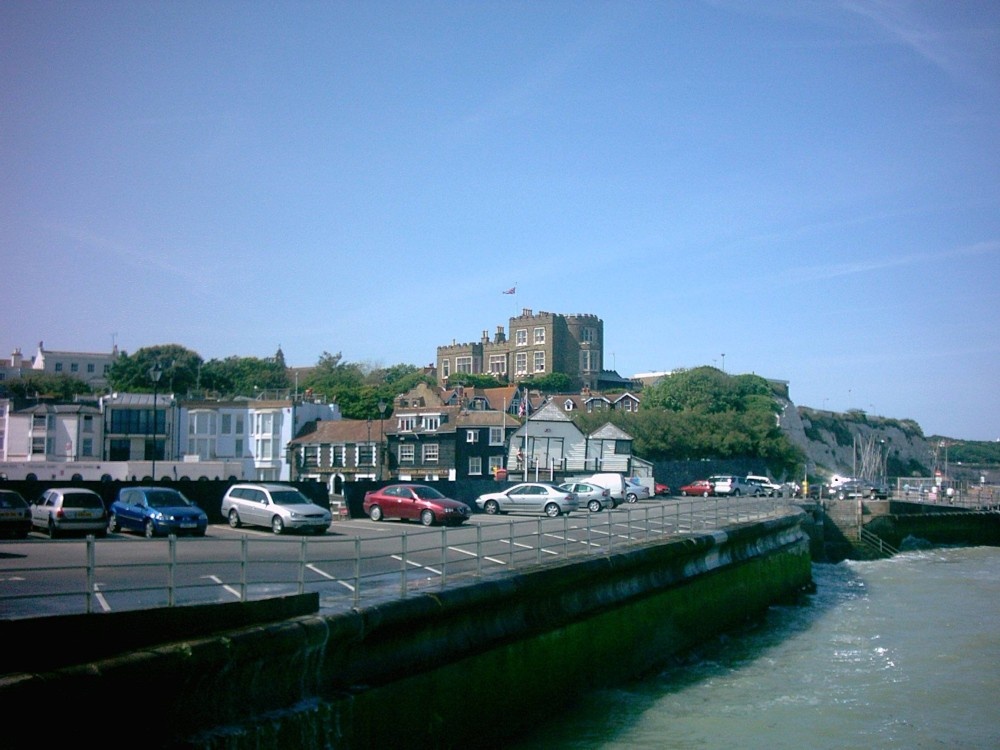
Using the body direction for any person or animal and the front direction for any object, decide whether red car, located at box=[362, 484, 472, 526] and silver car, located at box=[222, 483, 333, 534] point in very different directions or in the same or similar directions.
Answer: same or similar directions

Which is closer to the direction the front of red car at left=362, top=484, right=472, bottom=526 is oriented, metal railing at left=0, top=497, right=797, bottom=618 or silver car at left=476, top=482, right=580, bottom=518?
the metal railing

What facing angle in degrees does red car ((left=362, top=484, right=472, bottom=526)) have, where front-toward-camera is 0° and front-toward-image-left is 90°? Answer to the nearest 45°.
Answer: approximately 315°

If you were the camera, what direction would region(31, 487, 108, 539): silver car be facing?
facing away from the viewer and to the left of the viewer

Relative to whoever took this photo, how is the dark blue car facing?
facing the viewer and to the right of the viewer

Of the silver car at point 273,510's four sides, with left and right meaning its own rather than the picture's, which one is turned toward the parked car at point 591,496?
left

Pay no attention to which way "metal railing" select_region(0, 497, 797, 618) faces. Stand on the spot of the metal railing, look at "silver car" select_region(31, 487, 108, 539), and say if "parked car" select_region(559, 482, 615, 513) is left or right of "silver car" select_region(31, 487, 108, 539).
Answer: right

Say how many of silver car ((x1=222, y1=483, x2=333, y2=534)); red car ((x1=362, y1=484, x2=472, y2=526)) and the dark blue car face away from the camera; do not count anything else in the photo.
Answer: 0

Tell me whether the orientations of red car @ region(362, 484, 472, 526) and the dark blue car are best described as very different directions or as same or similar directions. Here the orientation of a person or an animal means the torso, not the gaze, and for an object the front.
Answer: same or similar directions

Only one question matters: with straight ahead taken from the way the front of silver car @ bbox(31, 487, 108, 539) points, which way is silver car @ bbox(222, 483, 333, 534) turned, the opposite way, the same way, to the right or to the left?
the opposite way

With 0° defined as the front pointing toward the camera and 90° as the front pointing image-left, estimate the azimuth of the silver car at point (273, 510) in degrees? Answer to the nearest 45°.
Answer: approximately 315°
